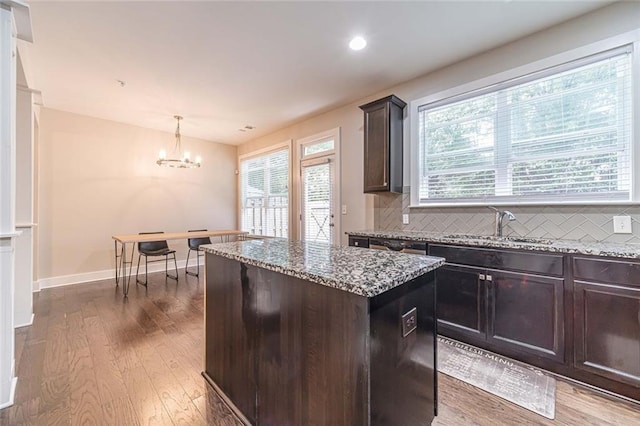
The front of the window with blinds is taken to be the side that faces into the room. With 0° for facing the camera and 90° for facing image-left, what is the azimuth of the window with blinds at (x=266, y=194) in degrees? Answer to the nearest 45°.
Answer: approximately 45°

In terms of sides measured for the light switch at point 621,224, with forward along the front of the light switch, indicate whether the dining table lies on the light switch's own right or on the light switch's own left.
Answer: on the light switch's own right

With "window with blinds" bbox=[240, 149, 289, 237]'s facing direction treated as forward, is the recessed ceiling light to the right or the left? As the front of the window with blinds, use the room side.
on its left

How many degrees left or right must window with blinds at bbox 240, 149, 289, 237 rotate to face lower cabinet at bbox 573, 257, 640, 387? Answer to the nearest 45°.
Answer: approximately 90° to its left

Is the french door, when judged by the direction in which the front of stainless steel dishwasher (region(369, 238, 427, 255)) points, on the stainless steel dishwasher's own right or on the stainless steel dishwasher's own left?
on the stainless steel dishwasher's own right

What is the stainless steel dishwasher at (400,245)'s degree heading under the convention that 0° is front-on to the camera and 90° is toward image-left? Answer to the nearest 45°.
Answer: approximately 45°

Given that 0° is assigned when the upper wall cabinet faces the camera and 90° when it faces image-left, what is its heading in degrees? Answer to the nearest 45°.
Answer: approximately 45°

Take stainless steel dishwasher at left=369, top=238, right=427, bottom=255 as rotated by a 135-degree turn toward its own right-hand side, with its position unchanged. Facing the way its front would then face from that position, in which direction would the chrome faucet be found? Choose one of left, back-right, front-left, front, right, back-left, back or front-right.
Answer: right

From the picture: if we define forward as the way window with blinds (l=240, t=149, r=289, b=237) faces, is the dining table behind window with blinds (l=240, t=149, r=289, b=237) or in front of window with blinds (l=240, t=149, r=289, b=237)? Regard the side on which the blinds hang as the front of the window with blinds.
in front

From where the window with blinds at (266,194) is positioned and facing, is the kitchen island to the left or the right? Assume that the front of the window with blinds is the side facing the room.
on its left

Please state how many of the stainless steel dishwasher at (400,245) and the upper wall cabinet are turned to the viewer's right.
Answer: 0
